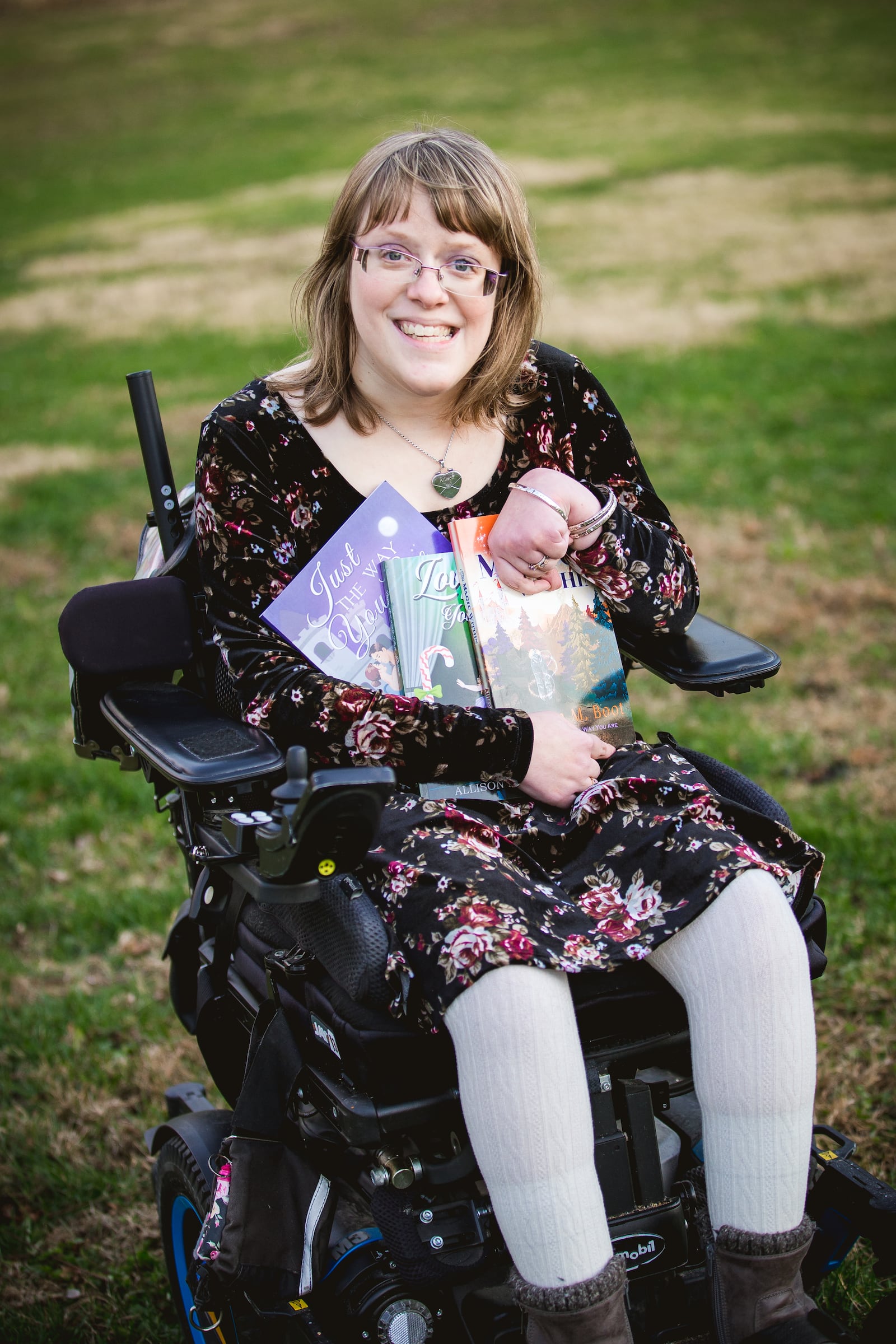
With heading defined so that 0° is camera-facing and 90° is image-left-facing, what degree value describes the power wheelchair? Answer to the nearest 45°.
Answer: approximately 315°
